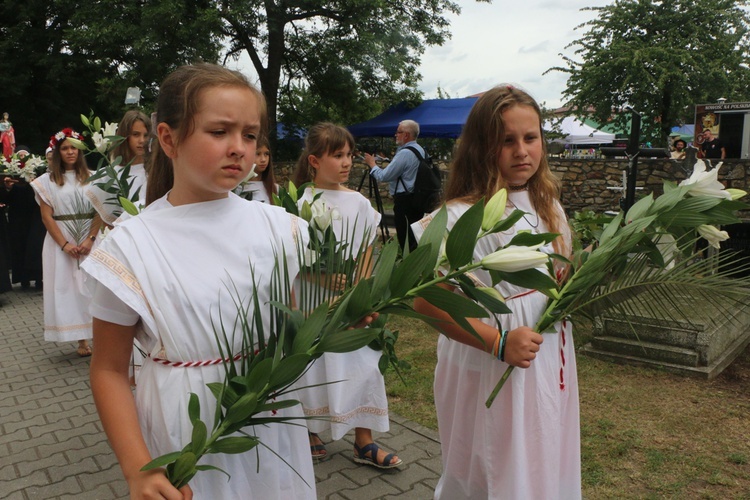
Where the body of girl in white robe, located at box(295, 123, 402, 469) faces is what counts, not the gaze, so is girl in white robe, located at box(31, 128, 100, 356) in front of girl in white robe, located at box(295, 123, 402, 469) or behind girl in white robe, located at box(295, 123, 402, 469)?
behind

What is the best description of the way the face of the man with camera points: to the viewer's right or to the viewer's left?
to the viewer's left

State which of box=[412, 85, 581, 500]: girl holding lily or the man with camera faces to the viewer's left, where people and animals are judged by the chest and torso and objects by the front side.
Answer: the man with camera

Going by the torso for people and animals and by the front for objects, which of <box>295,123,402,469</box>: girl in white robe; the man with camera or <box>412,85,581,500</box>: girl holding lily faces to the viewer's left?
the man with camera

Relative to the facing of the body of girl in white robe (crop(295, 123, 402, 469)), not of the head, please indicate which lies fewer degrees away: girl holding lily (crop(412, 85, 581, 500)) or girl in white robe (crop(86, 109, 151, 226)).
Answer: the girl holding lily

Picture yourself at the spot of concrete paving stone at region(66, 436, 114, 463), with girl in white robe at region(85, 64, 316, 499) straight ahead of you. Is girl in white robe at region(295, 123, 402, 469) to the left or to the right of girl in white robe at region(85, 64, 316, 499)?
left

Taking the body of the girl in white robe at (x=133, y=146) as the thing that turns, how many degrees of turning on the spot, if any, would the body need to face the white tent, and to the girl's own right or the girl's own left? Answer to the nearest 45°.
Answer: approximately 90° to the girl's own left

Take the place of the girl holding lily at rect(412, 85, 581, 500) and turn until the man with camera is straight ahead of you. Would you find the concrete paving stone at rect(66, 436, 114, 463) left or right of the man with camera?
left

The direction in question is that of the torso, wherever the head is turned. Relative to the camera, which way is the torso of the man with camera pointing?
to the viewer's left
